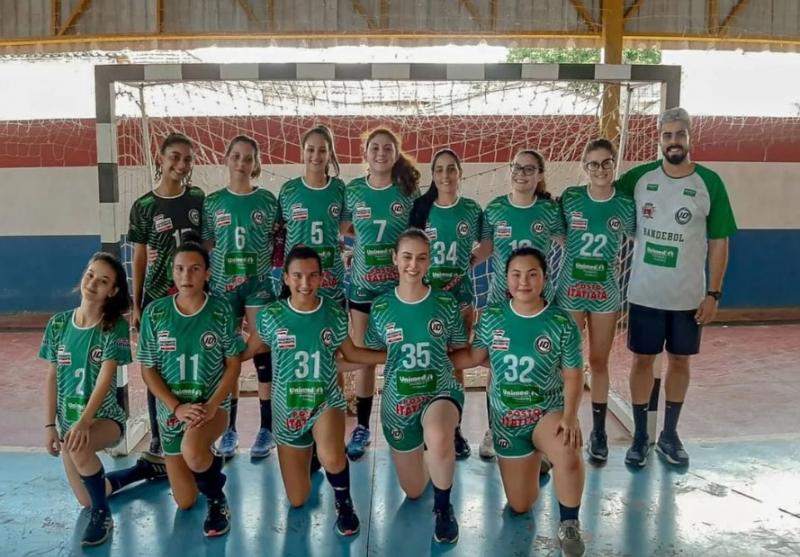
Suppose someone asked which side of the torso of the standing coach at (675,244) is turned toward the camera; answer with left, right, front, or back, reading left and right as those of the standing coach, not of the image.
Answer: front

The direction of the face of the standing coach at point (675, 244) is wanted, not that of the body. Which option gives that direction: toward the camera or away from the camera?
toward the camera

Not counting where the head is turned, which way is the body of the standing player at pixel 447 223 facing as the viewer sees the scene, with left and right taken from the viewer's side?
facing the viewer

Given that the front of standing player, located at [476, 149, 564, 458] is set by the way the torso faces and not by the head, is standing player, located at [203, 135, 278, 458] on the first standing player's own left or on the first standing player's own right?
on the first standing player's own right

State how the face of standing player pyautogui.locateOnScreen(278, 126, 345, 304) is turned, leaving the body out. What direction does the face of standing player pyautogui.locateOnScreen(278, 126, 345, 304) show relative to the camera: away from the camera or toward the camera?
toward the camera

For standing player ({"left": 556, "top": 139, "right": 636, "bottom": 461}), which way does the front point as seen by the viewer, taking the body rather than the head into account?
toward the camera

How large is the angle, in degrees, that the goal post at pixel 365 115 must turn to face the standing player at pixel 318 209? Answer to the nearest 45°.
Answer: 0° — it already faces them

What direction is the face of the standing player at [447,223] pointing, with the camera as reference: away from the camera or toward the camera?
toward the camera

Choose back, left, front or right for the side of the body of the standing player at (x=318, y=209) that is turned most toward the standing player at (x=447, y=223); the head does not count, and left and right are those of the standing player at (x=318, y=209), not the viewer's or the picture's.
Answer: left

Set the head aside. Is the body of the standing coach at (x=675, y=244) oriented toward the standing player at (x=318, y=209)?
no

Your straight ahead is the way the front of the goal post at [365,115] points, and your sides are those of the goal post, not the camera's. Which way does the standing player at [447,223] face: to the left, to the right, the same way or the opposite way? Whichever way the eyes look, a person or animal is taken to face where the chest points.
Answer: the same way

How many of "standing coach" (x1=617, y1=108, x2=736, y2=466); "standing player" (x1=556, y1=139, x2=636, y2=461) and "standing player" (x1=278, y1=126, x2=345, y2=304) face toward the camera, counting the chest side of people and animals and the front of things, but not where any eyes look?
3

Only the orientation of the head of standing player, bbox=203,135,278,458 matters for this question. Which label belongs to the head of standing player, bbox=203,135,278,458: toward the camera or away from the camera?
toward the camera

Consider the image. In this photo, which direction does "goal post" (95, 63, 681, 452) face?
toward the camera

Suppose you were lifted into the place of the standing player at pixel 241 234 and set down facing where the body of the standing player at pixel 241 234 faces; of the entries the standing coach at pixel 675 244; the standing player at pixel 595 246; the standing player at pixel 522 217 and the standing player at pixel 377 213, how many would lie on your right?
0

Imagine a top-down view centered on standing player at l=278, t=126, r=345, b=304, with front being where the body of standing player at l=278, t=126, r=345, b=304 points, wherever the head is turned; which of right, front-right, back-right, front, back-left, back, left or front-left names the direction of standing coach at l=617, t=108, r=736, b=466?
left
